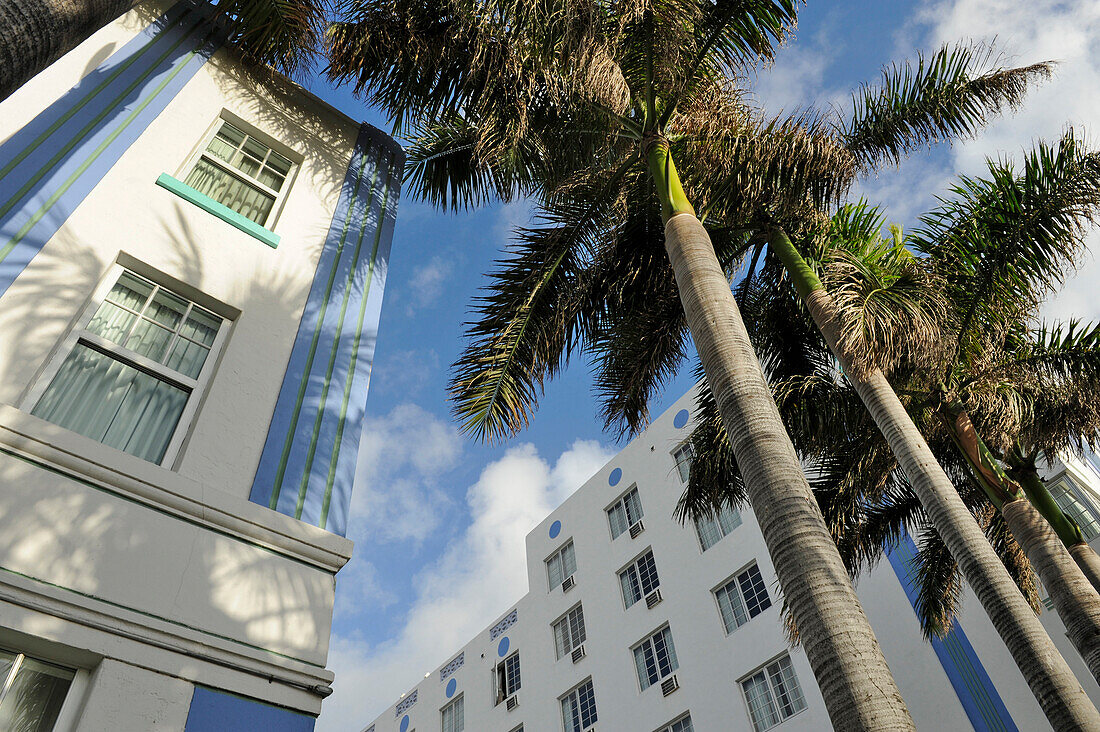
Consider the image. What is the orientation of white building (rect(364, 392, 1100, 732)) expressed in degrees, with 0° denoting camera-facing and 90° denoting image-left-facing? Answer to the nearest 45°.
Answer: approximately 45°

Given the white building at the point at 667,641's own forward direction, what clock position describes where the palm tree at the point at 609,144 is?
The palm tree is roughly at 10 o'clock from the white building.

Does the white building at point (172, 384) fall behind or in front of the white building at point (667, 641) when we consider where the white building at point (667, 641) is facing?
in front

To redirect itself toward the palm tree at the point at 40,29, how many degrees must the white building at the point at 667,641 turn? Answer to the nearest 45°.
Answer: approximately 45° to its left
